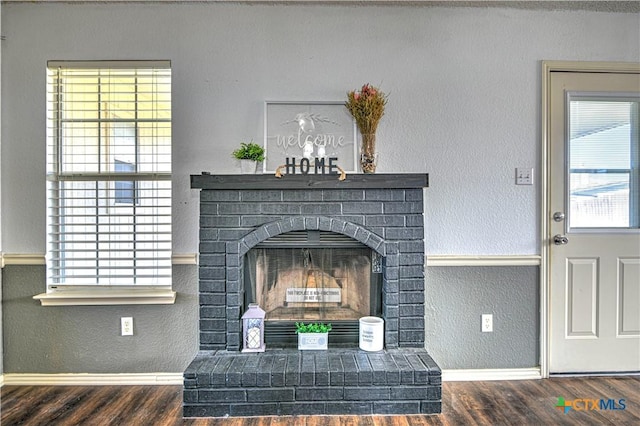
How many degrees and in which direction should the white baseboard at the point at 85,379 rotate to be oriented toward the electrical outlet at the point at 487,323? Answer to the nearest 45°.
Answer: approximately 45° to its left

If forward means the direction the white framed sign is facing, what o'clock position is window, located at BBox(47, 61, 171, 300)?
The window is roughly at 3 o'clock from the white framed sign.

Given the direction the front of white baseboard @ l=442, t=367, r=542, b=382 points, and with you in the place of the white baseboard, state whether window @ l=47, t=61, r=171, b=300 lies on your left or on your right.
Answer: on your right

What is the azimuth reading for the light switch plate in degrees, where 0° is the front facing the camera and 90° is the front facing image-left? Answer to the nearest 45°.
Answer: approximately 0°

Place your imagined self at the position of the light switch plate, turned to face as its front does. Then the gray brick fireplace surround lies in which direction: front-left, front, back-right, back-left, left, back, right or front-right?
front-right

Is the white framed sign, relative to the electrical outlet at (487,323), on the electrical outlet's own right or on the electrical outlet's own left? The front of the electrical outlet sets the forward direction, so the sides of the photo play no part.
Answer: on the electrical outlet's own right

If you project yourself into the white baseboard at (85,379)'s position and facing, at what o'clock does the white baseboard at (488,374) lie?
the white baseboard at (488,374) is roughly at 10 o'clock from the white baseboard at (85,379).

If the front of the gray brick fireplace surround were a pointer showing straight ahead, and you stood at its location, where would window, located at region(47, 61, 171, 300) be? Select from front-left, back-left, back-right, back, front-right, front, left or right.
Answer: right

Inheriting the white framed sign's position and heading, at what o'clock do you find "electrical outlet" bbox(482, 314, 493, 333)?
The electrical outlet is roughly at 9 o'clock from the white framed sign.

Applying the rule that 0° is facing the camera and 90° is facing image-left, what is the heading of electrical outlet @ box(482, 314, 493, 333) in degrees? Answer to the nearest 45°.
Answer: approximately 0°
